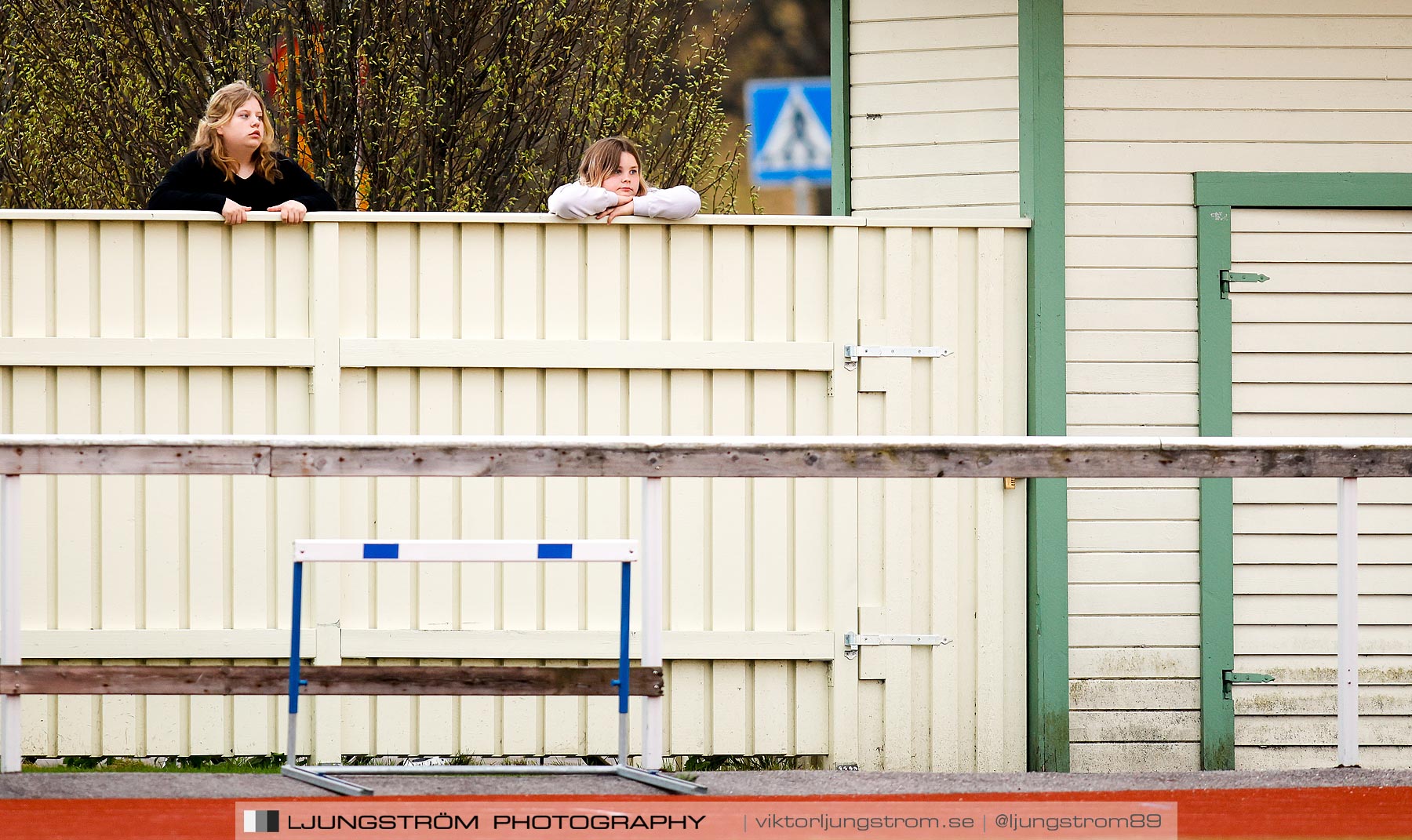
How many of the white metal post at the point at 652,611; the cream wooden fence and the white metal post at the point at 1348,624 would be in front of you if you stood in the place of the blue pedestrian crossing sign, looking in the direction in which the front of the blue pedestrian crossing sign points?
3

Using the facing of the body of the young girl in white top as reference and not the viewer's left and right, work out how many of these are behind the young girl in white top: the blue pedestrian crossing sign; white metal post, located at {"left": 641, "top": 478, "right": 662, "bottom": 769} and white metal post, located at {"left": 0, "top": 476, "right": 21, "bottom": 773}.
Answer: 1

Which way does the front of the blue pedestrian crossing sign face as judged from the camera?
facing the viewer

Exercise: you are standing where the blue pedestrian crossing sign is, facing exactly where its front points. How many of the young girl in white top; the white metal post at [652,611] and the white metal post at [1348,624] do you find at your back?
0

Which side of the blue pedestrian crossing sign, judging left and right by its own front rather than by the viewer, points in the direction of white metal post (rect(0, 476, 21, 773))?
front

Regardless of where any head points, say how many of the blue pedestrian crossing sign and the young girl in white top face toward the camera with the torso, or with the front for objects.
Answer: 2

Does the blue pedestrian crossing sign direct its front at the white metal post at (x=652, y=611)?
yes

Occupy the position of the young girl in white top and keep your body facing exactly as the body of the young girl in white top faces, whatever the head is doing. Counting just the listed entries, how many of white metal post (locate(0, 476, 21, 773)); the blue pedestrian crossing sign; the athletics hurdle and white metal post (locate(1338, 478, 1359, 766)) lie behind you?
1

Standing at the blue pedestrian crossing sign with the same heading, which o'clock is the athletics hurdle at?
The athletics hurdle is roughly at 12 o'clock from the blue pedestrian crossing sign.

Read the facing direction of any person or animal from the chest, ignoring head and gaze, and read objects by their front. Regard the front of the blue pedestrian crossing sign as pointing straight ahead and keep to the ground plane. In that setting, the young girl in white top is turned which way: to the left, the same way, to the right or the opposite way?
the same way

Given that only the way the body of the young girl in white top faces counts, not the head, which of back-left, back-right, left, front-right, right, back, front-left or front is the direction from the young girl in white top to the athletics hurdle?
front

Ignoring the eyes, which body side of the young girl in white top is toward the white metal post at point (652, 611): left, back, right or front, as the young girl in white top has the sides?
front

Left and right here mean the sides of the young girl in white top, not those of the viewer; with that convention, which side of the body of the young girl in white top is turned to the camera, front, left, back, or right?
front
